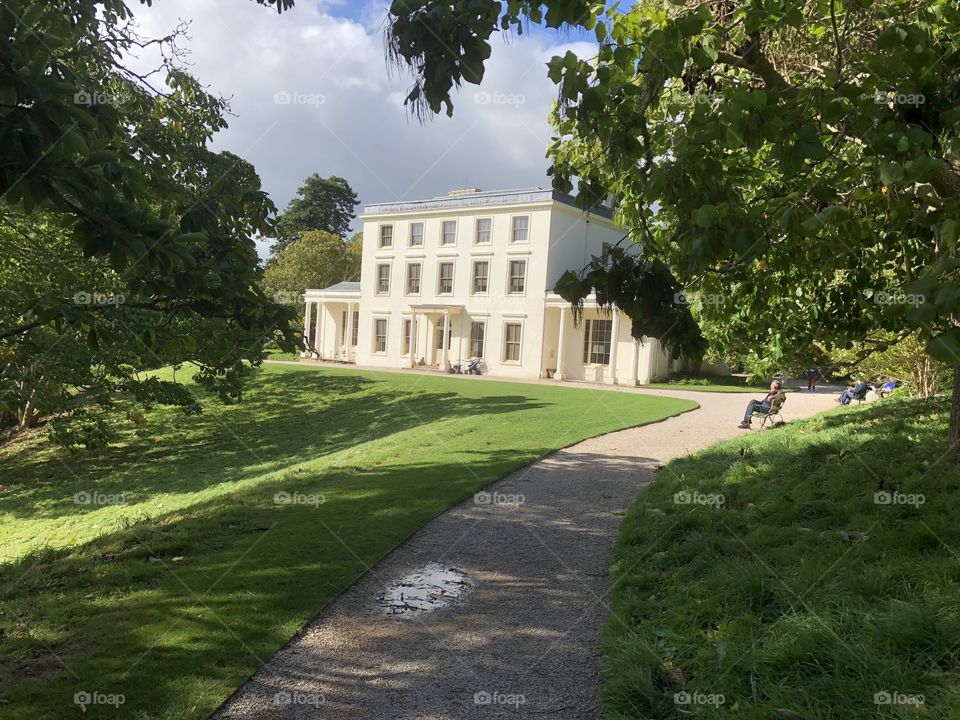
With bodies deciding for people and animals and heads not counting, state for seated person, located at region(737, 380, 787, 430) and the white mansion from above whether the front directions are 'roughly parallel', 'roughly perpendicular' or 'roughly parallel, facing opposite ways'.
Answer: roughly perpendicular

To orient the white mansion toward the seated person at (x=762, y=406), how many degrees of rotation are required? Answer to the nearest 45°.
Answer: approximately 45° to its left

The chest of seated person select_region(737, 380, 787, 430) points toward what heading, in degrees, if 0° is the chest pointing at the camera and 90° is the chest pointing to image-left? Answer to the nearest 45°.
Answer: approximately 90°

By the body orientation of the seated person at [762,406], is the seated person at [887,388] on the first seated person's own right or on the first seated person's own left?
on the first seated person's own right

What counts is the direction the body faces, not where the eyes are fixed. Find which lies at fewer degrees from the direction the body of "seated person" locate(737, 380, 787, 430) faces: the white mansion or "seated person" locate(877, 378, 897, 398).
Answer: the white mansion

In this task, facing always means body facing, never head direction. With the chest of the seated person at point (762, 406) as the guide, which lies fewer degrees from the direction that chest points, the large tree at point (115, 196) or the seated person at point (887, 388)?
the large tree

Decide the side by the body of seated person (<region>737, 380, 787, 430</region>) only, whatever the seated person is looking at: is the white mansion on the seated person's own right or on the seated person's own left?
on the seated person's own right
